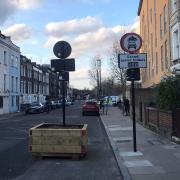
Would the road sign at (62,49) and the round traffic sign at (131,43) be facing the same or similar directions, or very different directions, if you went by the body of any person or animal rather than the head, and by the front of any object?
very different directions

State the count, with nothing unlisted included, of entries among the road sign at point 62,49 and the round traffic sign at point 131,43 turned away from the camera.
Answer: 1

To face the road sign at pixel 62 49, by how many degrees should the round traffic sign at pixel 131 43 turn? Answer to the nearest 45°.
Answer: approximately 90° to its right

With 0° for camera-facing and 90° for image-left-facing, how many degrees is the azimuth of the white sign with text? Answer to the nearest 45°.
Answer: approximately 0°

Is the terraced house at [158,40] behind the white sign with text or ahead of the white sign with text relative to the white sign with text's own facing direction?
behind

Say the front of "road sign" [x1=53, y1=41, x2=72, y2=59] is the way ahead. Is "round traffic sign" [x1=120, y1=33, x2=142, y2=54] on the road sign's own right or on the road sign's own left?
on the road sign's own right

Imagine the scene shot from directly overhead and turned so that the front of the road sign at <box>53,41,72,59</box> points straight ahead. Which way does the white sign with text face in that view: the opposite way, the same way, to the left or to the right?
the opposite way

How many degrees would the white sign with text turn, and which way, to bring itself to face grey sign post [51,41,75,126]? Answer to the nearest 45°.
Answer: approximately 90° to its right

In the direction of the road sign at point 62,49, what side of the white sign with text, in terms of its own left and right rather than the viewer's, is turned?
right

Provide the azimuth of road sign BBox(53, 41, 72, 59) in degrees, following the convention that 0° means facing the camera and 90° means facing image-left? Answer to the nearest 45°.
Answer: approximately 180°
